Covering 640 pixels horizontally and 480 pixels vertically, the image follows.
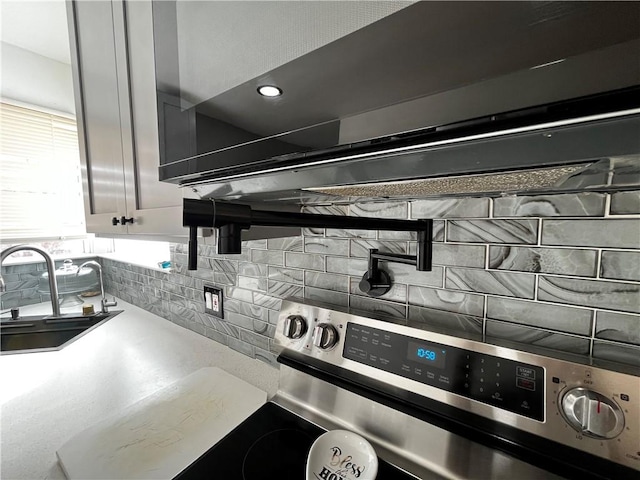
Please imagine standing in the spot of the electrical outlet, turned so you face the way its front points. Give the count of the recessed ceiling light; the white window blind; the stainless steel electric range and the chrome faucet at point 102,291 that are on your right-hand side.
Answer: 2

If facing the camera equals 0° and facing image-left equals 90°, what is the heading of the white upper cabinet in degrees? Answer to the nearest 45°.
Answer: approximately 45°

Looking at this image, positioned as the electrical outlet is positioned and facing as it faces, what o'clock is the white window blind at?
The white window blind is roughly at 3 o'clock from the electrical outlet.

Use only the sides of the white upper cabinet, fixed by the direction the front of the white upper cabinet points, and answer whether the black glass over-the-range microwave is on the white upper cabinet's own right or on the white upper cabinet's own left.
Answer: on the white upper cabinet's own left

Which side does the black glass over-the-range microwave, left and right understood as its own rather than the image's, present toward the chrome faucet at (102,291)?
right

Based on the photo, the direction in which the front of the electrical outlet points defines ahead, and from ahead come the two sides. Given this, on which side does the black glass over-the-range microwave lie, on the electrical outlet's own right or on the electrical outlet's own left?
on the electrical outlet's own left

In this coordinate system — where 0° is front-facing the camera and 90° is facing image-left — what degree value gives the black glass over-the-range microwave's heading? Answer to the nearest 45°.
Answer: approximately 45°

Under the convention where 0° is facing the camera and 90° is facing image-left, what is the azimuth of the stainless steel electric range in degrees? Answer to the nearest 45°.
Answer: approximately 45°

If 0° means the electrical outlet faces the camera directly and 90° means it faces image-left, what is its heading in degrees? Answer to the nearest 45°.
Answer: approximately 45°

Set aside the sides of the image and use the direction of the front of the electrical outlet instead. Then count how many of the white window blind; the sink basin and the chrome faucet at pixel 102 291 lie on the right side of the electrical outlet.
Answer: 3
